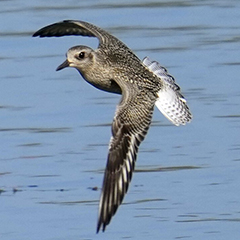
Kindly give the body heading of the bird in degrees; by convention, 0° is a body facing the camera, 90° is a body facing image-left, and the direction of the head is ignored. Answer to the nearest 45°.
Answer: approximately 90°
